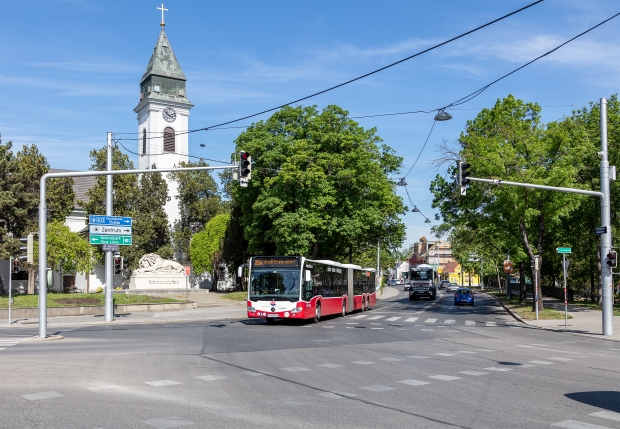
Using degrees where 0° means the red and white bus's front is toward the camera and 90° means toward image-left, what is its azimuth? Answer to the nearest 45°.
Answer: approximately 45°

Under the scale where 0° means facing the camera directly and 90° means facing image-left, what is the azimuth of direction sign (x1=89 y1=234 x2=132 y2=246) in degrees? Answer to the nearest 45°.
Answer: approximately 0°

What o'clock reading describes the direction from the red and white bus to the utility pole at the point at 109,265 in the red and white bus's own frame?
The utility pole is roughly at 2 o'clock from the red and white bus.

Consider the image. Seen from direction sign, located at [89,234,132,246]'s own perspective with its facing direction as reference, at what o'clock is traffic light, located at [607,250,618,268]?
The traffic light is roughly at 10 o'clock from the direction sign.

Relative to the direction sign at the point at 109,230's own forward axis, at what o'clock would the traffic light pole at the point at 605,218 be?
The traffic light pole is roughly at 10 o'clock from the direction sign.

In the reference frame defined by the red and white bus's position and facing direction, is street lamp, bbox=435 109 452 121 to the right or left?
on its left

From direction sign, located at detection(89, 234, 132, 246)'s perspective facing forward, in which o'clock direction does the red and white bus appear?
The red and white bus is roughly at 10 o'clock from the direction sign.
